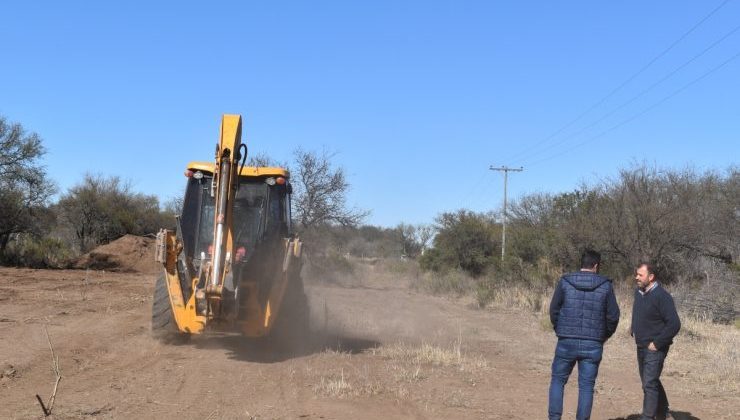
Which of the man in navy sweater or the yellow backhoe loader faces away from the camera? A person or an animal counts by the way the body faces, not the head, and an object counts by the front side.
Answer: the yellow backhoe loader

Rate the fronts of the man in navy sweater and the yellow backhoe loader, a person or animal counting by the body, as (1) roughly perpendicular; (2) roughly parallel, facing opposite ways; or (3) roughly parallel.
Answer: roughly perpendicular

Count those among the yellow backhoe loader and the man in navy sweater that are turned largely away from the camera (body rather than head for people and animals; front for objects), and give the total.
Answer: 1

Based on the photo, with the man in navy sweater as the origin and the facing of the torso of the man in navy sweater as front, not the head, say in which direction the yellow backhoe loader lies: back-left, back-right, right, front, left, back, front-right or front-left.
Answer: front-right

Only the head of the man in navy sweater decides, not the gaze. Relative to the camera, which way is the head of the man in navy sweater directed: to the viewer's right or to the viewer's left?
to the viewer's left

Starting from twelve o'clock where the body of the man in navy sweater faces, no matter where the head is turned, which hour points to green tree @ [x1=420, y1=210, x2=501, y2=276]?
The green tree is roughly at 4 o'clock from the man in navy sweater.

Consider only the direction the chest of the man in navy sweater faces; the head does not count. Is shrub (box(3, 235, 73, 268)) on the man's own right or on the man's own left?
on the man's own right

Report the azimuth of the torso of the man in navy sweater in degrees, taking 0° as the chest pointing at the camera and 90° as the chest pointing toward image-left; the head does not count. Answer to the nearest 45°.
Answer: approximately 45°

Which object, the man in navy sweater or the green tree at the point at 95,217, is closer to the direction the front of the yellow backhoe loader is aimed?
the green tree

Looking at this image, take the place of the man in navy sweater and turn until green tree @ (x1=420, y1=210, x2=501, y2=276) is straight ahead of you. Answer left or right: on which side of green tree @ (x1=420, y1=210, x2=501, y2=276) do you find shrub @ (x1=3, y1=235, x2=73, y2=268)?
left

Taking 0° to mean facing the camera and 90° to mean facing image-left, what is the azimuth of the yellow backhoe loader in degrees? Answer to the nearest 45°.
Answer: approximately 180°
